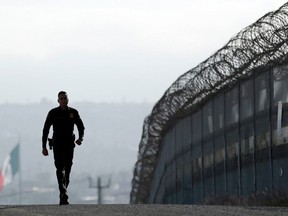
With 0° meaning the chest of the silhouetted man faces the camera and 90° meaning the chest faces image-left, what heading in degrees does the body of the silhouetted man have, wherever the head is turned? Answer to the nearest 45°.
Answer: approximately 0°
